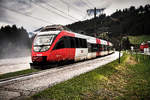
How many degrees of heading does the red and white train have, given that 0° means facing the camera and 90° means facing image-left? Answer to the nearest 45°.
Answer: approximately 45°
